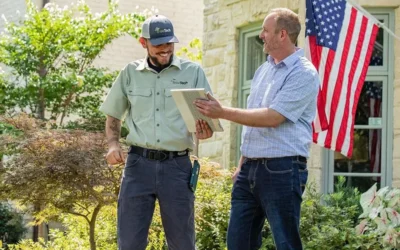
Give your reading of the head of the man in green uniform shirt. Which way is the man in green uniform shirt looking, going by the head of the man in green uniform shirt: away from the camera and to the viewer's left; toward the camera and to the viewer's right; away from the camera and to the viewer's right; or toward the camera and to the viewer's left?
toward the camera and to the viewer's right

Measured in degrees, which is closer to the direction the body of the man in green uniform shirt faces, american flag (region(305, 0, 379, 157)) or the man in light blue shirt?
the man in light blue shirt

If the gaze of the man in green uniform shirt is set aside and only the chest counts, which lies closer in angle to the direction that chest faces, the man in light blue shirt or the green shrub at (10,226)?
the man in light blue shirt

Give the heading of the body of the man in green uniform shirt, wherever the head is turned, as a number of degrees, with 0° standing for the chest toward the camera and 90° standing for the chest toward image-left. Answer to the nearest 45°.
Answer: approximately 0°

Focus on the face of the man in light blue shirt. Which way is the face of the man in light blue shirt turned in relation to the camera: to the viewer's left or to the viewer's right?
to the viewer's left

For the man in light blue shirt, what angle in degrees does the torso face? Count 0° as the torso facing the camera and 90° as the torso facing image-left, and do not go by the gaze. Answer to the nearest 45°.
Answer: approximately 45°

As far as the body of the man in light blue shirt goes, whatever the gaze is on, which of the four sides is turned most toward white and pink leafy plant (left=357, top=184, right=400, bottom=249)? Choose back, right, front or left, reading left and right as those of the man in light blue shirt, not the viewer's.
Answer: back

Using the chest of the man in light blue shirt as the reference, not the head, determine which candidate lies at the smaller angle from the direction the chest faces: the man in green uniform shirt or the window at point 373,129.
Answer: the man in green uniform shirt
